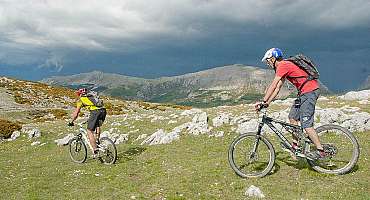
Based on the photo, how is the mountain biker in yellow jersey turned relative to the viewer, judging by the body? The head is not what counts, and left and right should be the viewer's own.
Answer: facing away from the viewer and to the left of the viewer

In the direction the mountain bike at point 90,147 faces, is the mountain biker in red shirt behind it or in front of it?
behind

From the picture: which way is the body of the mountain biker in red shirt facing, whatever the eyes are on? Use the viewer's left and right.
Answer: facing to the left of the viewer

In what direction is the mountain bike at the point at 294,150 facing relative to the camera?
to the viewer's left

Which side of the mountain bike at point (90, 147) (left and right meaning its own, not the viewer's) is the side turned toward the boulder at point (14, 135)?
front

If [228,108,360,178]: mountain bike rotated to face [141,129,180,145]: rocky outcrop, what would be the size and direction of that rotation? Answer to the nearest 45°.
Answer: approximately 45° to its right

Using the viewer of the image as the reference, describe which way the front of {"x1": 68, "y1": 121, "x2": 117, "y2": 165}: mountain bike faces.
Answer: facing away from the viewer and to the left of the viewer
